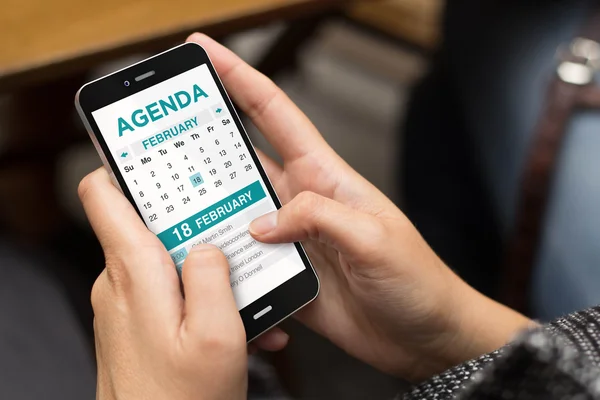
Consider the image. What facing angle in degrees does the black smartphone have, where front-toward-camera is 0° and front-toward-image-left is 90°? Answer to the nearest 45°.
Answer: approximately 0°
